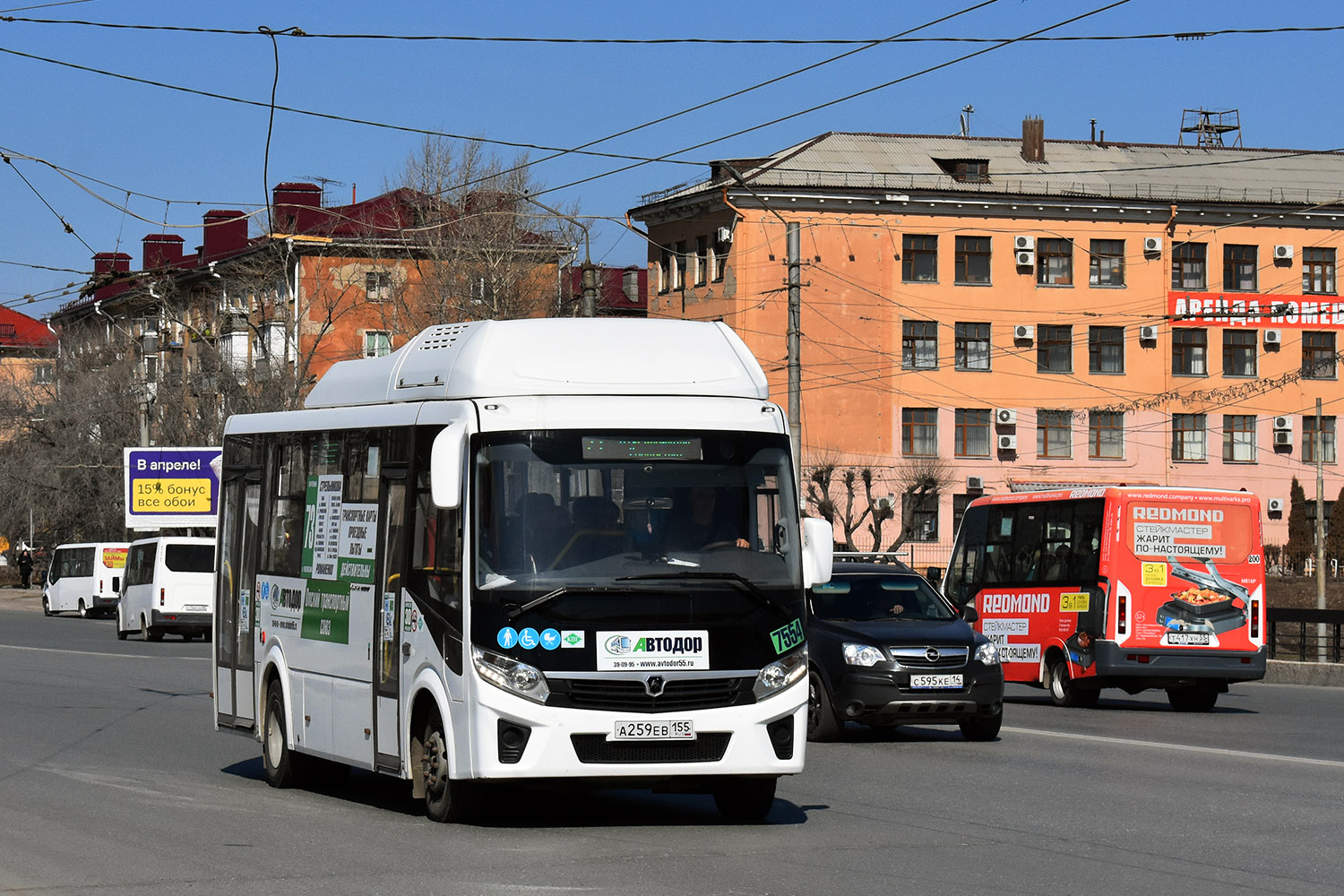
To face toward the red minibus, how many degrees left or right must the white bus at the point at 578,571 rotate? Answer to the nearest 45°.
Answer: approximately 90° to its left

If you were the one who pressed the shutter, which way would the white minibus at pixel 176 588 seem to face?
facing away from the viewer and to the left of the viewer

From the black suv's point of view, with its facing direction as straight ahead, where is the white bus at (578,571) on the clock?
The white bus is roughly at 2 o'clock from the black suv.

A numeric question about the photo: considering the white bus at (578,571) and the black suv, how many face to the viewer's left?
0

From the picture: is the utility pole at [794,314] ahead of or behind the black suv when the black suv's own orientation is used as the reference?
behind

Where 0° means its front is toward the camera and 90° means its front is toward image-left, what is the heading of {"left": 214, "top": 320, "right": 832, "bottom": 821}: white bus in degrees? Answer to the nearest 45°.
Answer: approximately 315°

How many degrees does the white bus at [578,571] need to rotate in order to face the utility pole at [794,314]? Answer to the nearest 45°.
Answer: approximately 135° to its left

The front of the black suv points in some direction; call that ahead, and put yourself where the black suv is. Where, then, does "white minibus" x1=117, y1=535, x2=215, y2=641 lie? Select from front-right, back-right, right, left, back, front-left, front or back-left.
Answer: back

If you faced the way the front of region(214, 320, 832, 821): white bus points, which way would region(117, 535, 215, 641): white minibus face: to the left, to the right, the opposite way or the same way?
the opposite way

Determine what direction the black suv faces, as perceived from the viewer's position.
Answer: facing the viewer and to the right of the viewer
